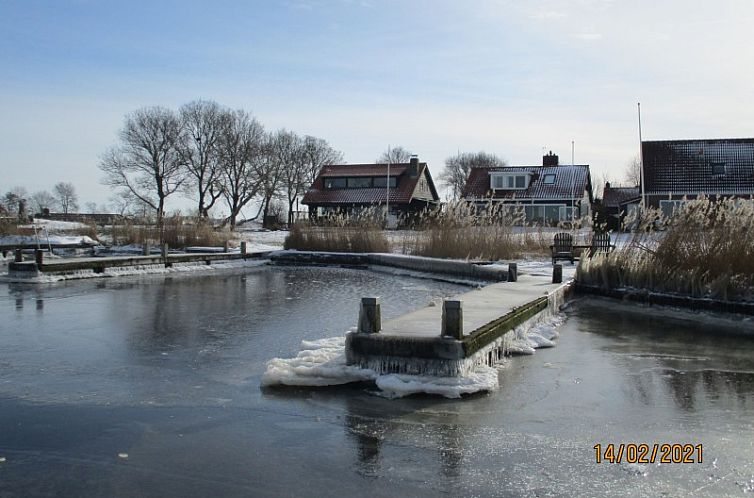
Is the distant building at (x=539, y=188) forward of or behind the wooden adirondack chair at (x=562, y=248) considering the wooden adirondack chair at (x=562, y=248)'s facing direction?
behind

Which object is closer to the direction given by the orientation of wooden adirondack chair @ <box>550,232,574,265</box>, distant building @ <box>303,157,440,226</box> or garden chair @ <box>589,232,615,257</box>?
the garden chair

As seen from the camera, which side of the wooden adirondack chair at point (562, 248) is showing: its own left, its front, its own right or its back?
front

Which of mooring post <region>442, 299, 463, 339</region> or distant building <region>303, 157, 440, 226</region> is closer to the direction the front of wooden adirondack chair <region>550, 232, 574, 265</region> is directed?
the mooring post

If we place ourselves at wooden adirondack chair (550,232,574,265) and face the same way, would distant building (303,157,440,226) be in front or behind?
behind

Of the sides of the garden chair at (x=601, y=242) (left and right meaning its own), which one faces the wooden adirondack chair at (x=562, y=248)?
right

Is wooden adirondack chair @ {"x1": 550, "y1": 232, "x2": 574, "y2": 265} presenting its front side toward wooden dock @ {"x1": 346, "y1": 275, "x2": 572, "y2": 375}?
yes

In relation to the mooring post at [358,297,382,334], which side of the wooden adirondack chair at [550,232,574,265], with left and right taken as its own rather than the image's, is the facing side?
front

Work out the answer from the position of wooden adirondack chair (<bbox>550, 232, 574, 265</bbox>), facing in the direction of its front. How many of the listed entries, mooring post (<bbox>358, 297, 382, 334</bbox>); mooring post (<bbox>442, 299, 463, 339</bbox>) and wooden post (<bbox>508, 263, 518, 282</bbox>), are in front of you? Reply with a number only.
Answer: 3

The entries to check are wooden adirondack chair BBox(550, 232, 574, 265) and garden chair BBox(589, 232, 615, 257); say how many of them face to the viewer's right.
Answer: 0

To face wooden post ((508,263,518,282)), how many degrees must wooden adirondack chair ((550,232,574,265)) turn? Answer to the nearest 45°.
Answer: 0° — it already faces it

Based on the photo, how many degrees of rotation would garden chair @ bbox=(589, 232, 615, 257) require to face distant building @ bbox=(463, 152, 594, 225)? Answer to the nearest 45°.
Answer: approximately 135° to its right

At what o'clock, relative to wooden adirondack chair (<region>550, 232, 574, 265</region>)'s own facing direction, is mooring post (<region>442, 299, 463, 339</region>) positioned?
The mooring post is roughly at 12 o'clock from the wooden adirondack chair.
